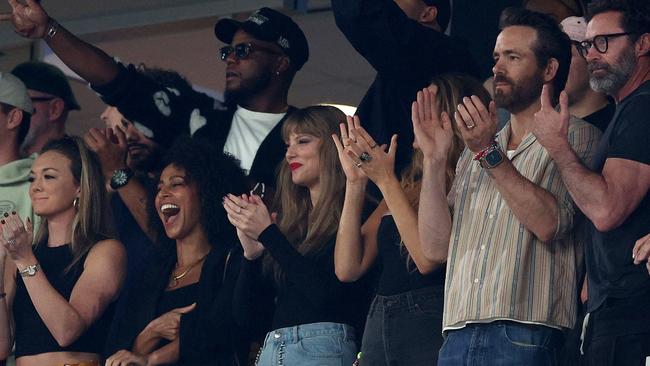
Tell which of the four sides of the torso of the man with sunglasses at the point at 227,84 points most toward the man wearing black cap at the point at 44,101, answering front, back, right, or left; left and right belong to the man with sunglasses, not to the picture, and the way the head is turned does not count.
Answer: right

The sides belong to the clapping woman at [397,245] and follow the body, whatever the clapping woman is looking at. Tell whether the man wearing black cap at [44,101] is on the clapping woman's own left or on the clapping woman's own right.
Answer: on the clapping woman's own right

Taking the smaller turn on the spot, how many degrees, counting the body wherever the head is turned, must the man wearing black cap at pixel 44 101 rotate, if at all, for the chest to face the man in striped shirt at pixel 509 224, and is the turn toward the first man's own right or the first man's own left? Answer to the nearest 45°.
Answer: approximately 135° to the first man's own left

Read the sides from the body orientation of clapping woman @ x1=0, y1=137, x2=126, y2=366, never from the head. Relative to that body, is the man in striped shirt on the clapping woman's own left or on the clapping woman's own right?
on the clapping woman's own left

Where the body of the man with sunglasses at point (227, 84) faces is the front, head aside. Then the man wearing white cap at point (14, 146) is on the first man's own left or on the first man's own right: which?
on the first man's own right
